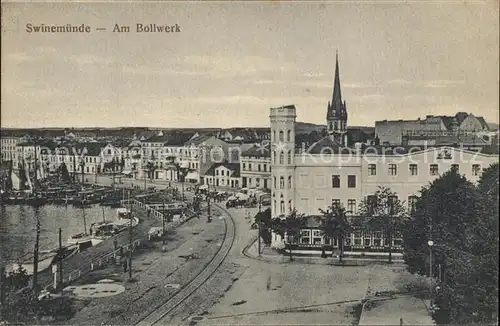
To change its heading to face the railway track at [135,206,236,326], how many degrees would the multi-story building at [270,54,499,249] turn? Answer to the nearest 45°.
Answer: approximately 45° to its right

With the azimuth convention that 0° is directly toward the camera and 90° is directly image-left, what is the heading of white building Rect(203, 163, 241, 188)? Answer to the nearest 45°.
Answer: approximately 0°

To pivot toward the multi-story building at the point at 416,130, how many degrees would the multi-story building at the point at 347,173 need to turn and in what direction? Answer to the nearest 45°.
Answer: approximately 135° to its left

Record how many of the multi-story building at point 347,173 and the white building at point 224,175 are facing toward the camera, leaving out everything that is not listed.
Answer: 2

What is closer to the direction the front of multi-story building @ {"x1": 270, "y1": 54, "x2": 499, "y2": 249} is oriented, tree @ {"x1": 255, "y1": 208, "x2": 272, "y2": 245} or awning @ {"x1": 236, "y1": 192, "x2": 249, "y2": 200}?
the tree

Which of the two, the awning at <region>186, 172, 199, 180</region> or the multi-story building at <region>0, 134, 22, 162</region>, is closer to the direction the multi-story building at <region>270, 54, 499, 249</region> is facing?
the multi-story building

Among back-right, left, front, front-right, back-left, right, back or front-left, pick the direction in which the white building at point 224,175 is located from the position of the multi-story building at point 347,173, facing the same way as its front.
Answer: back-right

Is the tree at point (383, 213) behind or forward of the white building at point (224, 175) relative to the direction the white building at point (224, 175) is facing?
forward
